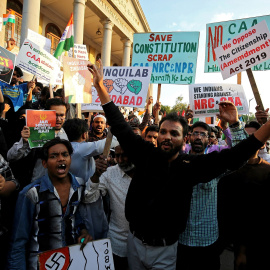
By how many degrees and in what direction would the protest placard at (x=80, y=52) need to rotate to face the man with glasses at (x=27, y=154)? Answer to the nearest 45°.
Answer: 0° — it already faces them

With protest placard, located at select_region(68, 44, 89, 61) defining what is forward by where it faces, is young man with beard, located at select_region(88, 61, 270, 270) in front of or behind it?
in front

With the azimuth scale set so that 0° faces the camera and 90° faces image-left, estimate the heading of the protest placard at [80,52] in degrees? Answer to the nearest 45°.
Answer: approximately 0°

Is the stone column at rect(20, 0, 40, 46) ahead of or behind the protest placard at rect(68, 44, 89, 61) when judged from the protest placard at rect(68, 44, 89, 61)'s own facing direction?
behind

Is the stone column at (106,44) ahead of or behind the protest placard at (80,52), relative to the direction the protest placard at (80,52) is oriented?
behind

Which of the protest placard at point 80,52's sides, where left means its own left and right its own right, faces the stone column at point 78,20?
back

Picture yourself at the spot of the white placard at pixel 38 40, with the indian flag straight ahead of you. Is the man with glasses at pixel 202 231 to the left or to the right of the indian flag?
right

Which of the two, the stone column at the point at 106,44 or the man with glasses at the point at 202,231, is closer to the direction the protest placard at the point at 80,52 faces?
the man with glasses
